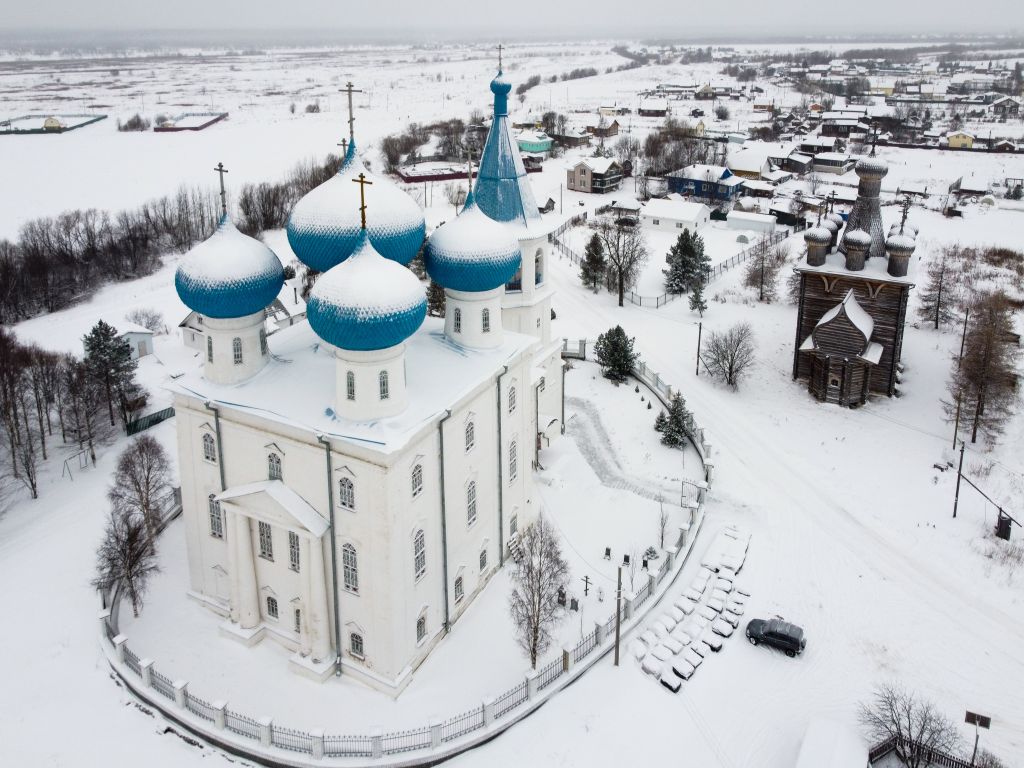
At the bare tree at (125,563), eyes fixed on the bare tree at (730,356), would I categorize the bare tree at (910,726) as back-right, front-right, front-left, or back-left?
front-right

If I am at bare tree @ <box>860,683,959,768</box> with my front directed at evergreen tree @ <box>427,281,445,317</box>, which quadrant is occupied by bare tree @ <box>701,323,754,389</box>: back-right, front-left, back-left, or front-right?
front-right

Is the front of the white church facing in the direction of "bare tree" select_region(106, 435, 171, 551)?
no

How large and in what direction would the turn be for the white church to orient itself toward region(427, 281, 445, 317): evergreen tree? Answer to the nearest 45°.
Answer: approximately 135° to its right

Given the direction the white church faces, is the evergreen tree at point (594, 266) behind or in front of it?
behind

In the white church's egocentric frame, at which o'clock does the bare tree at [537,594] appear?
The bare tree is roughly at 8 o'clock from the white church.

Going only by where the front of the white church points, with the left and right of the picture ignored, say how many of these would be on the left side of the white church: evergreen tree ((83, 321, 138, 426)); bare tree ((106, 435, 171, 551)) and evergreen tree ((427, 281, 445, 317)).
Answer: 0

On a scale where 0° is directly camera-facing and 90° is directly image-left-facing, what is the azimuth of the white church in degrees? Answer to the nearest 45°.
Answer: approximately 45°

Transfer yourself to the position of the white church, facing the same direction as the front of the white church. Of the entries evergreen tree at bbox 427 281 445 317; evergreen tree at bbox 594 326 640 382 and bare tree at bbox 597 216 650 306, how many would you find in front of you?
0

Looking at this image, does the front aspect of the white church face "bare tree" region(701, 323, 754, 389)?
no

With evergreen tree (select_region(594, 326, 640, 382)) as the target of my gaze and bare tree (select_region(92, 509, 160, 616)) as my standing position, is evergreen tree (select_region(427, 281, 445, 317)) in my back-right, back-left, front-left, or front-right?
front-left

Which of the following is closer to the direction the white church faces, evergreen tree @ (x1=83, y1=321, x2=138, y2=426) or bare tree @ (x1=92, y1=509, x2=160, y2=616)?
the bare tree

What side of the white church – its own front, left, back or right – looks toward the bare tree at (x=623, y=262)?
back

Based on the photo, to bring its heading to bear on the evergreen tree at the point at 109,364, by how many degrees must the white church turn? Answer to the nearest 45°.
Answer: approximately 90° to its right

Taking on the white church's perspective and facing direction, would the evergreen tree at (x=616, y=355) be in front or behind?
behind

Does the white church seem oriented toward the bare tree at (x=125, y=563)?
no

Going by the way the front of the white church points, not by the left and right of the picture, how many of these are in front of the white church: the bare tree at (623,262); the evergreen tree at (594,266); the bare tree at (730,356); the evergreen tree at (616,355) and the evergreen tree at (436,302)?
0

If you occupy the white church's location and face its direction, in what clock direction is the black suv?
The black suv is roughly at 8 o'clock from the white church.

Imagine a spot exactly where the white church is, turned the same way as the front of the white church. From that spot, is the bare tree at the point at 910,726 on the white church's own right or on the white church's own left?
on the white church's own left

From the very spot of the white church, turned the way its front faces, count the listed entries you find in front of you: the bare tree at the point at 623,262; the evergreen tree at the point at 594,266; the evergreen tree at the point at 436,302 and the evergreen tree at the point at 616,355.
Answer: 0
